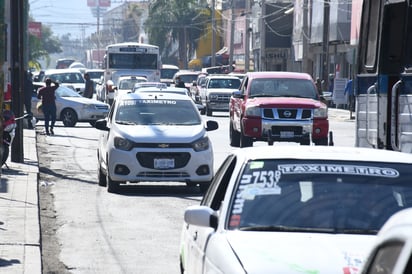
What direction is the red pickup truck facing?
toward the camera

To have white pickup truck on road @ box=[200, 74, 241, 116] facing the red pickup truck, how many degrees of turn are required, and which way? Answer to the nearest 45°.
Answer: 0° — it already faces it

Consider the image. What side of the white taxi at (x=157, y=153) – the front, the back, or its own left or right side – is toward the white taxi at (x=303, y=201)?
front

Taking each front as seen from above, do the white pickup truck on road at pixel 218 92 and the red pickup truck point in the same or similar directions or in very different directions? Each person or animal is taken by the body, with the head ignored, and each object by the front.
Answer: same or similar directions

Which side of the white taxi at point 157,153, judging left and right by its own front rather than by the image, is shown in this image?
front

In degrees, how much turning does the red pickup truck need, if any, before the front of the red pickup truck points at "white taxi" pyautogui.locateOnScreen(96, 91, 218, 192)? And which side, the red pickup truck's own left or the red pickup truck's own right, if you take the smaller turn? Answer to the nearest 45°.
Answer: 0° — it already faces it

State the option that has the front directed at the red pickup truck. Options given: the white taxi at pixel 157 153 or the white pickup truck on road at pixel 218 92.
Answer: the white pickup truck on road

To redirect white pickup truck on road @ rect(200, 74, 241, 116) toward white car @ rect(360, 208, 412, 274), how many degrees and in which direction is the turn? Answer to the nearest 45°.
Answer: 0° — it already faces it

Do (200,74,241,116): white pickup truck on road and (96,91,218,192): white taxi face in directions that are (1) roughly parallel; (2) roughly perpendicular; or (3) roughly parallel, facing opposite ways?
roughly parallel
